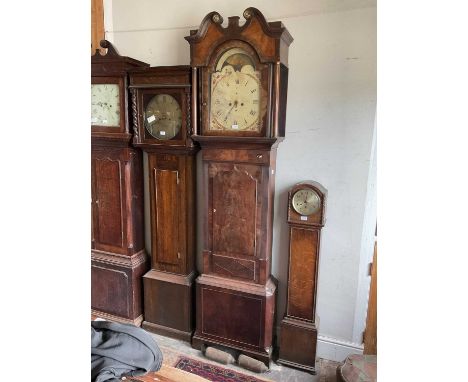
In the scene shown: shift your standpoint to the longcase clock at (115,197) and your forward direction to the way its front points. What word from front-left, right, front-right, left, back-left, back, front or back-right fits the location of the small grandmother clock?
left

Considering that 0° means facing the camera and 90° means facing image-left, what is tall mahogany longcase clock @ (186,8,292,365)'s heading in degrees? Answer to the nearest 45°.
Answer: approximately 45°

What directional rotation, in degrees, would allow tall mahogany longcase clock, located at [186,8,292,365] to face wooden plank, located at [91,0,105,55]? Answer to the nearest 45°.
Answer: approximately 90° to its right

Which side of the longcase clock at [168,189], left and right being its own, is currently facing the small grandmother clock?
left

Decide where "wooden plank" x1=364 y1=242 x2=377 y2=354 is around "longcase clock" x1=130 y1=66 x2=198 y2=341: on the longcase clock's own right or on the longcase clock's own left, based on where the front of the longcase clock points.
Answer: on the longcase clock's own left

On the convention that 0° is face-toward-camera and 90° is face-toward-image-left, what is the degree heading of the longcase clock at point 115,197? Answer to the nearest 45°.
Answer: approximately 45°

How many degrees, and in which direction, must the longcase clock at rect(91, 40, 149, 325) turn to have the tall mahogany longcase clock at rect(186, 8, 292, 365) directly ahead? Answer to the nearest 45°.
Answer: approximately 90° to its left

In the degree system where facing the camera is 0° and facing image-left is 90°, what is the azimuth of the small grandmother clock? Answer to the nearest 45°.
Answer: approximately 45°

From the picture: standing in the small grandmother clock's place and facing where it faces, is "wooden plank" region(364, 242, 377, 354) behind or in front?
behind
